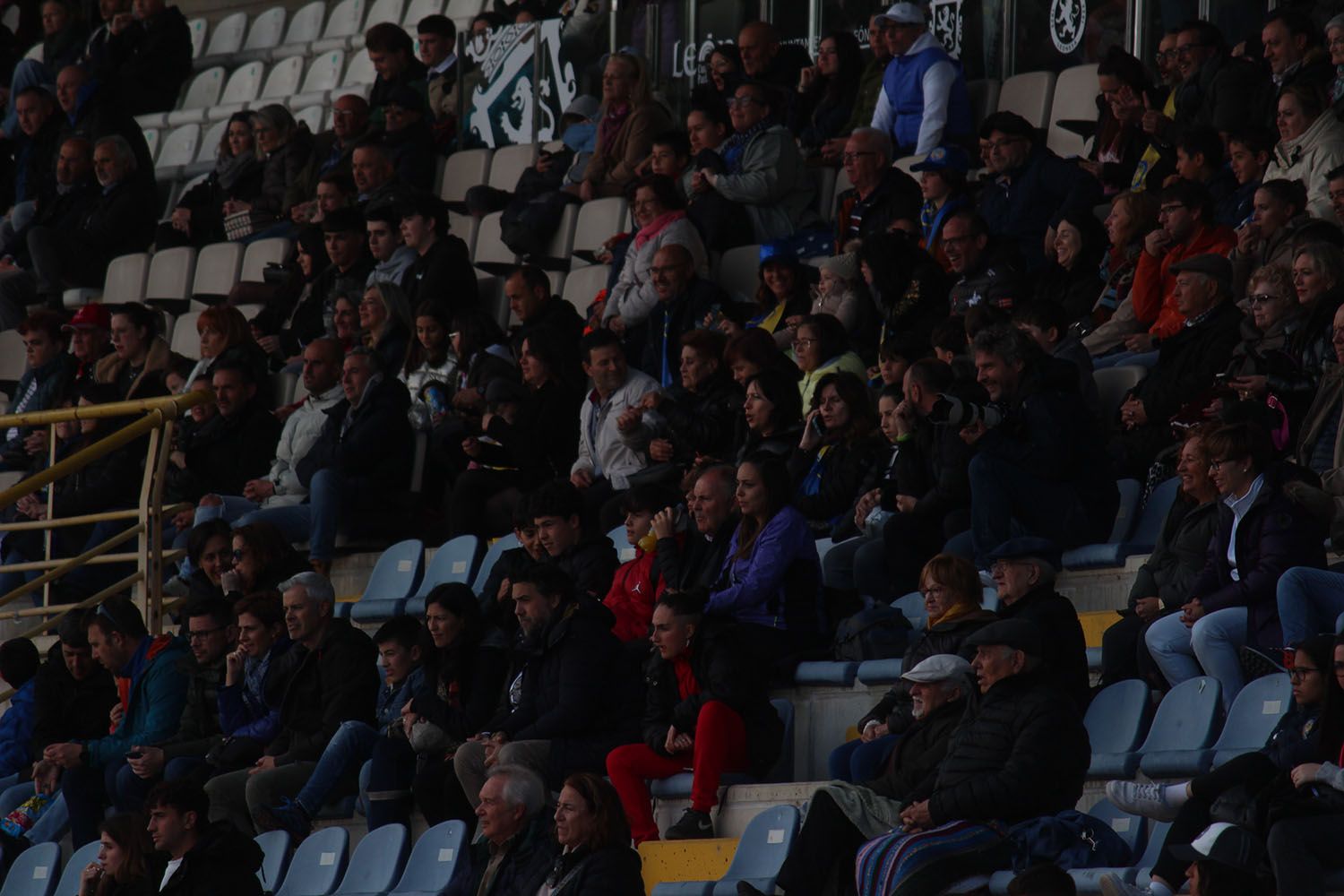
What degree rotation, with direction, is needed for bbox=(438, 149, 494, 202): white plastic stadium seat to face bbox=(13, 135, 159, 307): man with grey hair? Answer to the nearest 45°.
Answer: approximately 90° to its right

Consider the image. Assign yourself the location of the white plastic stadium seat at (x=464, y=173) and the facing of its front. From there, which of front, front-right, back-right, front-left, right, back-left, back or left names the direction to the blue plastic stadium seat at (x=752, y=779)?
front-left

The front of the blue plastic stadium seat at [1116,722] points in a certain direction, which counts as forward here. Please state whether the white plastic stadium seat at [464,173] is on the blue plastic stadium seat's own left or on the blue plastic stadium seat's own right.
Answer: on the blue plastic stadium seat's own right

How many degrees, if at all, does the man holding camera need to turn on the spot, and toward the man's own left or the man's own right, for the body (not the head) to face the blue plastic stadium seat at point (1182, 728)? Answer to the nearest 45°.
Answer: approximately 90° to the man's own left

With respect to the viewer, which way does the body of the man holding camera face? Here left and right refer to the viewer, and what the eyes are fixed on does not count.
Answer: facing to the left of the viewer

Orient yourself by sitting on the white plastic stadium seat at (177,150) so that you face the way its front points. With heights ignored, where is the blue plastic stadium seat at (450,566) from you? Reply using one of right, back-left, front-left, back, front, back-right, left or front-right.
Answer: front-left

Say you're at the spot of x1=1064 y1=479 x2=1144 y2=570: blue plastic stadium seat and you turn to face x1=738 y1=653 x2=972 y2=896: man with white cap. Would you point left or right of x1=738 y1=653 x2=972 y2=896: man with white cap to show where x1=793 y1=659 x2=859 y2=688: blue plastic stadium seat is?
right

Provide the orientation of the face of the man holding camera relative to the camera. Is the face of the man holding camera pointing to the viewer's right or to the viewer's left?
to the viewer's left

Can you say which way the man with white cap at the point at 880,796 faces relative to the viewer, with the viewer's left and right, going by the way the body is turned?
facing to the left of the viewer

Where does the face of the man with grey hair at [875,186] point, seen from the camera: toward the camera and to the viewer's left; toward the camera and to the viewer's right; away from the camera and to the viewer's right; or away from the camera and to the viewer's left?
toward the camera and to the viewer's left

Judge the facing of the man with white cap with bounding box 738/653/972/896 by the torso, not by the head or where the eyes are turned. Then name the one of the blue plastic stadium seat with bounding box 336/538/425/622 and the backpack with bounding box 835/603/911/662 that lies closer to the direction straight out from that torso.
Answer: the blue plastic stadium seat
